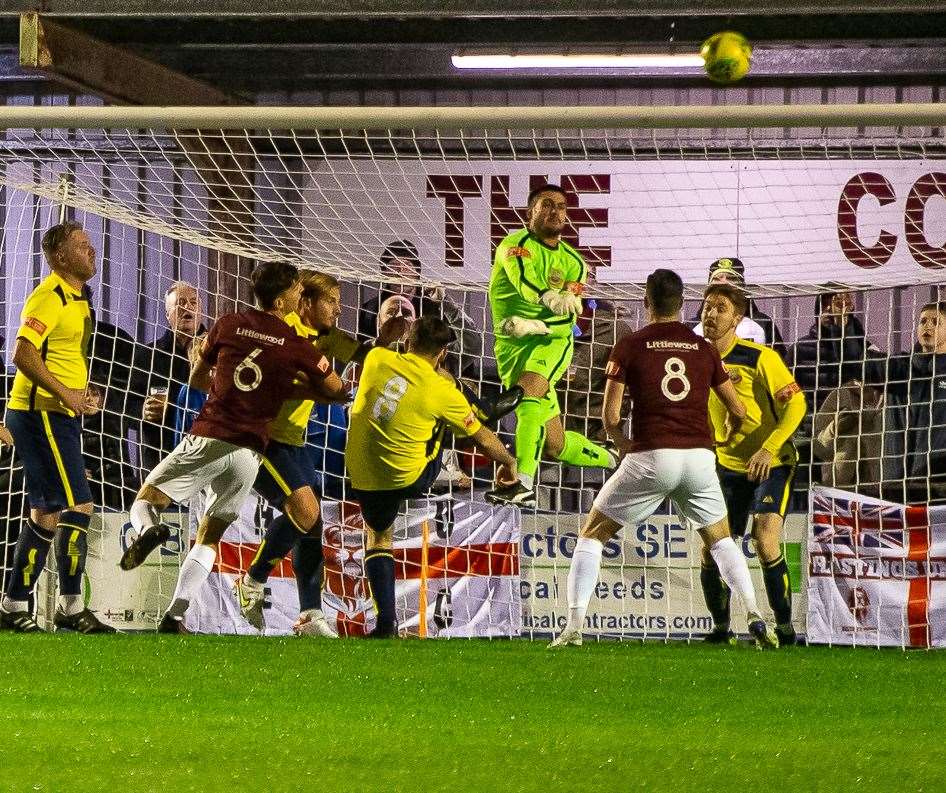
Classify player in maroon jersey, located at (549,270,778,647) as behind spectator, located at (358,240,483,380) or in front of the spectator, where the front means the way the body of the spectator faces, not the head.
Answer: in front

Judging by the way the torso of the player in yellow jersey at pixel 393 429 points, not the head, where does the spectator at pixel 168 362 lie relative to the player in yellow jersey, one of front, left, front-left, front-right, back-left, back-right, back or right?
left

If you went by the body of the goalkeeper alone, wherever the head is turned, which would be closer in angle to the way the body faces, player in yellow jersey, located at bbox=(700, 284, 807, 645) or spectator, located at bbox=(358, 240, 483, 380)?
the player in yellow jersey

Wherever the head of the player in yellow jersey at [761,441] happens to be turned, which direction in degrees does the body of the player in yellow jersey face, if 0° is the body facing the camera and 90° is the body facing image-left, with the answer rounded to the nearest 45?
approximately 45°

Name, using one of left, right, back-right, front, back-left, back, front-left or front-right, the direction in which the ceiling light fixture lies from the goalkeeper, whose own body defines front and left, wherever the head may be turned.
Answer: back

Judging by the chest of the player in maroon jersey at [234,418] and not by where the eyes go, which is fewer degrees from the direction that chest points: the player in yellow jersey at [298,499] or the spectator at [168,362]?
the player in yellow jersey

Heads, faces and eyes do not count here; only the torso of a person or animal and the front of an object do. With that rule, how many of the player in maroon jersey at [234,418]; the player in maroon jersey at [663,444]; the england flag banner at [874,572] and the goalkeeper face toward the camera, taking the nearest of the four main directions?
2

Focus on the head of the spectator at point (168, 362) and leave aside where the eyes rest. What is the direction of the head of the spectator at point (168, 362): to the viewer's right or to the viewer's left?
to the viewer's right

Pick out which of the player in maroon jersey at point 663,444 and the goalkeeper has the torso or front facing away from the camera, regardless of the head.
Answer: the player in maroon jersey

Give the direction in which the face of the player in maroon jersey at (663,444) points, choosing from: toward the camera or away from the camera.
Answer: away from the camera

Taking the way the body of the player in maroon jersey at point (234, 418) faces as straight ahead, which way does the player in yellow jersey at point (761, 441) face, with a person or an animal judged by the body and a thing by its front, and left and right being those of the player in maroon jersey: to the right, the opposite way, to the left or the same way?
the opposite way

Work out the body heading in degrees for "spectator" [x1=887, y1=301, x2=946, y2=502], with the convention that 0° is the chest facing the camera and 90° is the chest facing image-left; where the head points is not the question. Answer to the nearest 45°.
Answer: approximately 0°

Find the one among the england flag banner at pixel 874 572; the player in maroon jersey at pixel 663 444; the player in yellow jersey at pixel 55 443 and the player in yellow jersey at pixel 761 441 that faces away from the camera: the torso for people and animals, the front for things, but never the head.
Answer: the player in maroon jersey

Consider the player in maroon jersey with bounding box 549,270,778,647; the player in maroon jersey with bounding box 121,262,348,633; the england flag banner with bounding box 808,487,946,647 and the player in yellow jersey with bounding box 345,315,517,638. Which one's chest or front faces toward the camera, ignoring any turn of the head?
the england flag banner

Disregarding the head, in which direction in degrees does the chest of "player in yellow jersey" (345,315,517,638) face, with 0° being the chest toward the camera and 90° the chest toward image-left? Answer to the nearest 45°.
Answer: approximately 225°

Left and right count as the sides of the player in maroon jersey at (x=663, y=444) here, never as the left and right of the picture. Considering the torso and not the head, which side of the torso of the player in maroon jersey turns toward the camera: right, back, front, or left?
back

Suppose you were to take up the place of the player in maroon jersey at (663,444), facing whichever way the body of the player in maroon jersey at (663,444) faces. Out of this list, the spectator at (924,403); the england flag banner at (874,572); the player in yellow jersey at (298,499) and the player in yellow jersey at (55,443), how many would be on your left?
2

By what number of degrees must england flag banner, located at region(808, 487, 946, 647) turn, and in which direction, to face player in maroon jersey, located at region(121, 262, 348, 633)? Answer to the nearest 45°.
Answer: approximately 45° to its right

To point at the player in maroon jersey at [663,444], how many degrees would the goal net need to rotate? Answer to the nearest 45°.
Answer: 0° — it already faces them
